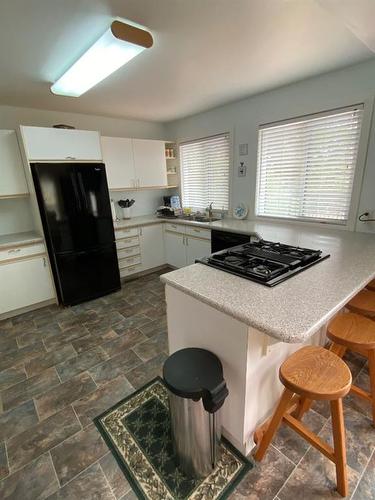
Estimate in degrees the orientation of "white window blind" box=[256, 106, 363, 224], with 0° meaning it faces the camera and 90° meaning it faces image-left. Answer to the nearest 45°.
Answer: approximately 45°

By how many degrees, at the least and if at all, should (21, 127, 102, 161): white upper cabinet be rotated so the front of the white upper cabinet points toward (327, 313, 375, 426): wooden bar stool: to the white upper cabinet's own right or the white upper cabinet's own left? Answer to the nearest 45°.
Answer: approximately 45° to the white upper cabinet's own left

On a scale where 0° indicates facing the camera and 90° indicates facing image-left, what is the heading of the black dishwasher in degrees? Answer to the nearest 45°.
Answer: approximately 45°

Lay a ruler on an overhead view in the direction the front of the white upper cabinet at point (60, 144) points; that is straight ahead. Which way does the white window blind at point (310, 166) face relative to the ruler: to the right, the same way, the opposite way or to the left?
to the right

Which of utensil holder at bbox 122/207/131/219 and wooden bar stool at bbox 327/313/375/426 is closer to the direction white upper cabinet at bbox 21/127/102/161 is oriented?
the wooden bar stool

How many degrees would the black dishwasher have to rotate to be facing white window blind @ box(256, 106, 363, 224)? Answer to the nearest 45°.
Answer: approximately 135° to its left

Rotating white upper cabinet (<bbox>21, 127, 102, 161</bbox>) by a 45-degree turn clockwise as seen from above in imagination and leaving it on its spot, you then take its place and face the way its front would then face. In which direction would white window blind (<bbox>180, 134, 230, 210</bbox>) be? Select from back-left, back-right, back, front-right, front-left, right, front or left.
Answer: back-left

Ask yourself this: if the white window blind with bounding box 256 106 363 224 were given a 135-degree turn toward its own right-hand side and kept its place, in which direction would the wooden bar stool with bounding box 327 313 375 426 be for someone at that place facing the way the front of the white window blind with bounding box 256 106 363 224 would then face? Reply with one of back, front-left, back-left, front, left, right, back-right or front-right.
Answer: back

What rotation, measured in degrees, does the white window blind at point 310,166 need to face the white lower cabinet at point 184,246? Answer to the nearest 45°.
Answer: approximately 45° to its right

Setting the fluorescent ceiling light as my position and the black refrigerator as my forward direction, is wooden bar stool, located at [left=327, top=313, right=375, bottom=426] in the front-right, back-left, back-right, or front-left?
back-right
